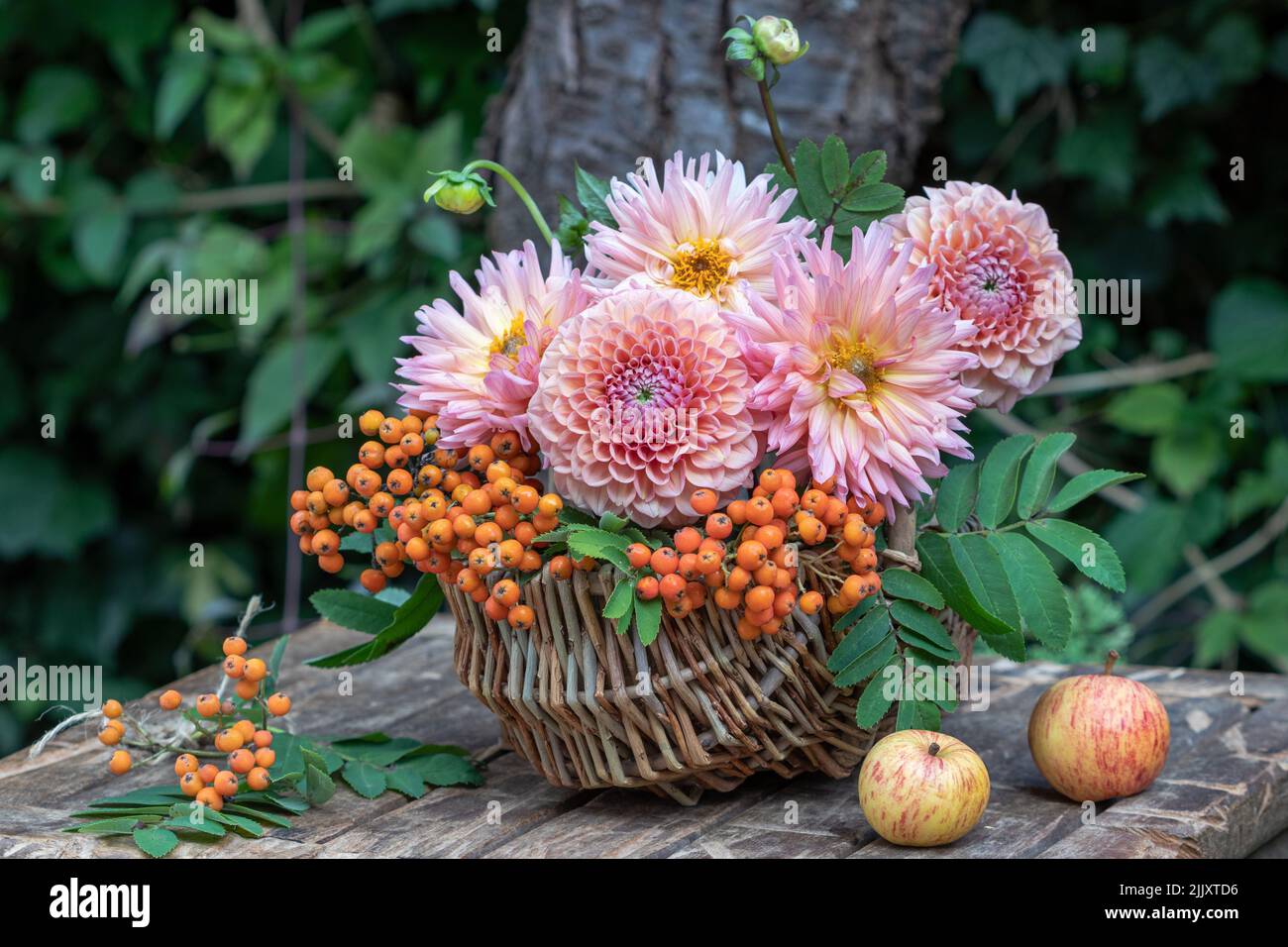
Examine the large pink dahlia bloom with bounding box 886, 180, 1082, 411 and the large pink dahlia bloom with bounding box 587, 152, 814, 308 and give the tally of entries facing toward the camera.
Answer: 2

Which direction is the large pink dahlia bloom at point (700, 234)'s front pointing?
toward the camera

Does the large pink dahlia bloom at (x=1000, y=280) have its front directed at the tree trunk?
no

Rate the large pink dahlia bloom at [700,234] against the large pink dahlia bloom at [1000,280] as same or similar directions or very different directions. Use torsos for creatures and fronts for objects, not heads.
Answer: same or similar directions

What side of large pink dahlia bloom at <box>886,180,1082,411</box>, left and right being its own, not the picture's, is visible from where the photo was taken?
front
